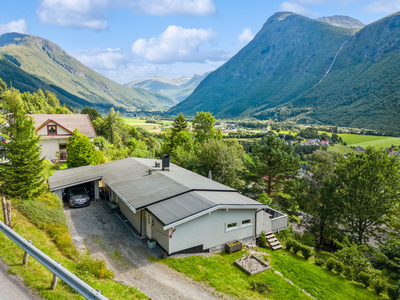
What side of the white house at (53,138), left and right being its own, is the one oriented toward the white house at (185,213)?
front

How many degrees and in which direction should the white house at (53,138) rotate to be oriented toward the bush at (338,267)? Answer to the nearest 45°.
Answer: approximately 45° to its left

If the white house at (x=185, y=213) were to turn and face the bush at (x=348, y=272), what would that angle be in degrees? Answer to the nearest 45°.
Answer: approximately 135° to its left

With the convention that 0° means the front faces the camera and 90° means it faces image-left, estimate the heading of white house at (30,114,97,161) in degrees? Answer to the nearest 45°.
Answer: approximately 0°

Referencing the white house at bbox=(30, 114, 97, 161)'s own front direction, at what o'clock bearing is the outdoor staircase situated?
The outdoor staircase is roughly at 11 o'clock from the white house.

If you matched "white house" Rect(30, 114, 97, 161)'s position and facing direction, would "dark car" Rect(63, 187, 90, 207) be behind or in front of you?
in front

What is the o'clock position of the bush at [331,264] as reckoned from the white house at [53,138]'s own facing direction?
The bush is roughly at 11 o'clock from the white house.

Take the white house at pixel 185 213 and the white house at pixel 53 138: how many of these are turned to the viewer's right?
0

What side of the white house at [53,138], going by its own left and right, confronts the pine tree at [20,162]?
front

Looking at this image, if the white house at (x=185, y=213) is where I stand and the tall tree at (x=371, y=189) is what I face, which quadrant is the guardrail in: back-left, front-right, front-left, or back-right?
back-right

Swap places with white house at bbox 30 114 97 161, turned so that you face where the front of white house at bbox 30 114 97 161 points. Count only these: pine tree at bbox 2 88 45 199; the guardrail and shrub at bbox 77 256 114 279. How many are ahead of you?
3

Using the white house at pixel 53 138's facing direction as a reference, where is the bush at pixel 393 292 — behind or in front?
in front

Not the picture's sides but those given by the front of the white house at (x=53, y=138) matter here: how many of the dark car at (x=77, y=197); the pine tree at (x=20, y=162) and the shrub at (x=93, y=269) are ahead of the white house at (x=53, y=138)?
3

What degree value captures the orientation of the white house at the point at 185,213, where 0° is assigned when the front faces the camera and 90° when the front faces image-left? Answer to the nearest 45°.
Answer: approximately 45°

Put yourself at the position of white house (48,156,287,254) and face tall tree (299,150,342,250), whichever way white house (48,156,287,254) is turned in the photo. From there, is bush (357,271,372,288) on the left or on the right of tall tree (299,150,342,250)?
right
